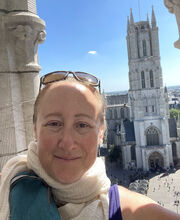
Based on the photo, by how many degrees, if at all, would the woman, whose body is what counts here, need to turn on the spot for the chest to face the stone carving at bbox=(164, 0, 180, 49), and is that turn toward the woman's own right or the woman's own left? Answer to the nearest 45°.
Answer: approximately 135° to the woman's own left

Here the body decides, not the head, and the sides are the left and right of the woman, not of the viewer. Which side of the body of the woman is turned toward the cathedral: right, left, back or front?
back

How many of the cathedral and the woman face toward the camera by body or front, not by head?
2

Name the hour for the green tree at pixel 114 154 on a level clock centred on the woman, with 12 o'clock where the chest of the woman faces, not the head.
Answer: The green tree is roughly at 6 o'clock from the woman.

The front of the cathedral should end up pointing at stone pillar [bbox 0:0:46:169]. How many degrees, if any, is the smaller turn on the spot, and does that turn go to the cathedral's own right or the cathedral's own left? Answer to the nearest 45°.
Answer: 0° — it already faces it

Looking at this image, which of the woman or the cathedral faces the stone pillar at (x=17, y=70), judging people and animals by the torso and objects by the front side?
the cathedral

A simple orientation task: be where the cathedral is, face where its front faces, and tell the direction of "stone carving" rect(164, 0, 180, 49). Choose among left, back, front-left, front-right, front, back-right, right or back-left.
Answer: front

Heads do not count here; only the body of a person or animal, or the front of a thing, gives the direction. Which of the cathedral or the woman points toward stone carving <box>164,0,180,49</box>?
the cathedral

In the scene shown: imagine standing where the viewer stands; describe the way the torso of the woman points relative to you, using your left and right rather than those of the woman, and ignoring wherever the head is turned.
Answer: facing the viewer

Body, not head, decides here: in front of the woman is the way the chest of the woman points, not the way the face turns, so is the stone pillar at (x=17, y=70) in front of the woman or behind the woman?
behind

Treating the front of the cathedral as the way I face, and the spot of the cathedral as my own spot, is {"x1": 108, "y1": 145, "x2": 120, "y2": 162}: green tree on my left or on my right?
on my right

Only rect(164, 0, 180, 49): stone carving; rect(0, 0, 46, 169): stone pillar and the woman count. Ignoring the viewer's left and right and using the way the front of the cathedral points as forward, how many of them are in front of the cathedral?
3
